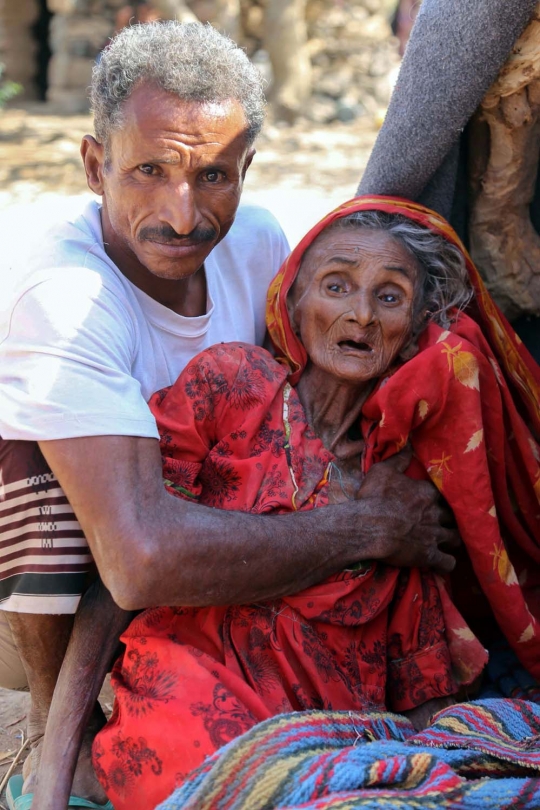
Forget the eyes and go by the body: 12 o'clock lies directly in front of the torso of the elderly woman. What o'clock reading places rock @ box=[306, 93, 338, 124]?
The rock is roughly at 6 o'clock from the elderly woman.

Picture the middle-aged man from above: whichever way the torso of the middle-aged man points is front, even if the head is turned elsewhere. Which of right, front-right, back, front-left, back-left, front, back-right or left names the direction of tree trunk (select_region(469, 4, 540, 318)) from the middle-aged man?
left

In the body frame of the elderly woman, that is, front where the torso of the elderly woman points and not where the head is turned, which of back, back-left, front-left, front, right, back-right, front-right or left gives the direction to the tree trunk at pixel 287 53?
back

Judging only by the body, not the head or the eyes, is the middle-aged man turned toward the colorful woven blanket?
yes

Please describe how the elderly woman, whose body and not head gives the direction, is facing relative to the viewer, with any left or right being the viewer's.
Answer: facing the viewer

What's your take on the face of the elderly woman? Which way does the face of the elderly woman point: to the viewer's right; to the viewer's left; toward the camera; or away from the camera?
toward the camera

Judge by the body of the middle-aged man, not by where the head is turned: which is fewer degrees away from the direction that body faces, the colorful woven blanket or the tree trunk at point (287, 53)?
the colorful woven blanket

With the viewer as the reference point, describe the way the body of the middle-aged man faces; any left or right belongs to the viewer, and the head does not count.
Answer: facing the viewer and to the right of the viewer

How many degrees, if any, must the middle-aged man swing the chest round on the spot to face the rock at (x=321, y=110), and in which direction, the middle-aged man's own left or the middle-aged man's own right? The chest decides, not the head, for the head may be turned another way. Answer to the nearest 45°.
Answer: approximately 135° to the middle-aged man's own left

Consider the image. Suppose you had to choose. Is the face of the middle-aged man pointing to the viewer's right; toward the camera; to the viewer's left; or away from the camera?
toward the camera

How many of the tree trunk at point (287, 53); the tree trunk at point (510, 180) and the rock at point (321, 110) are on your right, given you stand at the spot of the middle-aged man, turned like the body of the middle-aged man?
0
